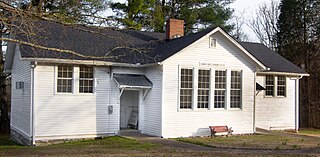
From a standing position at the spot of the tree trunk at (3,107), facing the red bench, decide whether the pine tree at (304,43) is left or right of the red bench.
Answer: left

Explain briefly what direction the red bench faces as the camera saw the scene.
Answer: facing the viewer and to the right of the viewer

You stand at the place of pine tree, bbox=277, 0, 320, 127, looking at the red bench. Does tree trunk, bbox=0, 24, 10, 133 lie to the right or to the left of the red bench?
right

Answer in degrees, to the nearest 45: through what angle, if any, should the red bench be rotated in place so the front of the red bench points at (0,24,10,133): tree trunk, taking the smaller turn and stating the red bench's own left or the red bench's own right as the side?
approximately 135° to the red bench's own right

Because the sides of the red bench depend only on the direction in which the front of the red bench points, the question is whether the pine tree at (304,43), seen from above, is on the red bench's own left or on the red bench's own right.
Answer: on the red bench's own left
